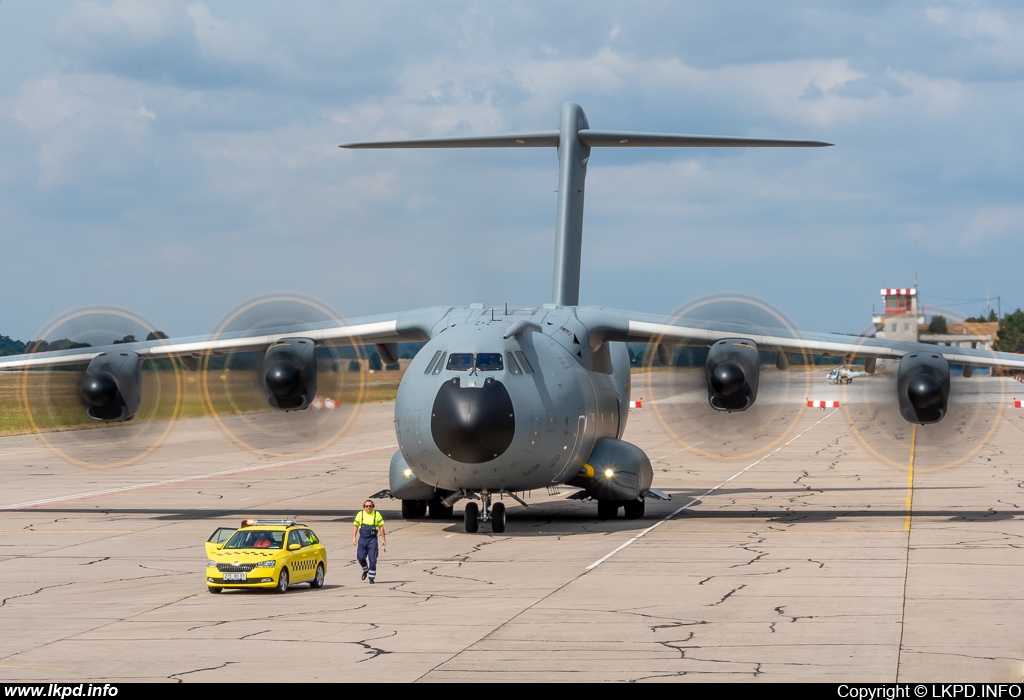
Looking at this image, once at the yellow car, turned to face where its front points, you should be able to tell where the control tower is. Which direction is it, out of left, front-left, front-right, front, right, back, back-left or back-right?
back

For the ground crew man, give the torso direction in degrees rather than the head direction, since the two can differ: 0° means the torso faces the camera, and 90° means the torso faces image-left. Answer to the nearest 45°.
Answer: approximately 0°

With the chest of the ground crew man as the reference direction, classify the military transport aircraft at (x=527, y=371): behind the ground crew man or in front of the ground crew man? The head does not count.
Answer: behind

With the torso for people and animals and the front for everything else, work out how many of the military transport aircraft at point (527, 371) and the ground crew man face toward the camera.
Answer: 2

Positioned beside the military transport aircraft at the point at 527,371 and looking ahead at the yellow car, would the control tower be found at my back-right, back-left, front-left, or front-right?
back-left

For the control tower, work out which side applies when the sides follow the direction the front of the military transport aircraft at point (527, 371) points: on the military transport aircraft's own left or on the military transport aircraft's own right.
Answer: on the military transport aircraft's own left

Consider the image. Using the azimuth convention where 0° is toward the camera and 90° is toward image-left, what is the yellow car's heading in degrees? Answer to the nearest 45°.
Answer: approximately 45°

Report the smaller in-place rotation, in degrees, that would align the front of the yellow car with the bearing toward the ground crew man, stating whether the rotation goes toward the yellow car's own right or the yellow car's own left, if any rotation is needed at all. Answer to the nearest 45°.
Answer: approximately 135° to the yellow car's own left

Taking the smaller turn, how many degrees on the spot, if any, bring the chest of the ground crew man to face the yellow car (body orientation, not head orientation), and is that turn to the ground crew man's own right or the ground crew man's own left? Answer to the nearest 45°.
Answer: approximately 90° to the ground crew man's own right
